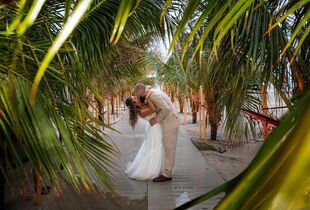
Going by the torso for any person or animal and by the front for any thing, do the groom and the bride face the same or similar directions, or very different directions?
very different directions

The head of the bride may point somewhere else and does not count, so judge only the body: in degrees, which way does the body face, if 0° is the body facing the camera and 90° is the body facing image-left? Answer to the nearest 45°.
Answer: approximately 270°

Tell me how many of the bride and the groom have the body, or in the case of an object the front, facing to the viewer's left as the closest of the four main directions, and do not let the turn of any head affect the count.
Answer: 1

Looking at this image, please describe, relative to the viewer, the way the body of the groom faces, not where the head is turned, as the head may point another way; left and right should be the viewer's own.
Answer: facing to the left of the viewer
